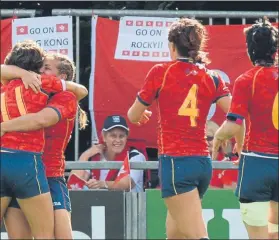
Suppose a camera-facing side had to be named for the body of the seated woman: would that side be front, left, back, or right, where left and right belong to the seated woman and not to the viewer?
front

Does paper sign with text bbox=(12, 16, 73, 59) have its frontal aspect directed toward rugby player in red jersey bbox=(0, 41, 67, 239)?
yes

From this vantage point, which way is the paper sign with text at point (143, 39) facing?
toward the camera

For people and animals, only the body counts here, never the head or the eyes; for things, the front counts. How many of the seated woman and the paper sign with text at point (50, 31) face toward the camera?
2

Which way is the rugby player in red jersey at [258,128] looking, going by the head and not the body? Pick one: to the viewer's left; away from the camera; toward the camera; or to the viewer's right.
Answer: away from the camera

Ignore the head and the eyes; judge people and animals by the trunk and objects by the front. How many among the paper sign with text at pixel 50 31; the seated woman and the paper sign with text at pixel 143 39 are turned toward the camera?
3
